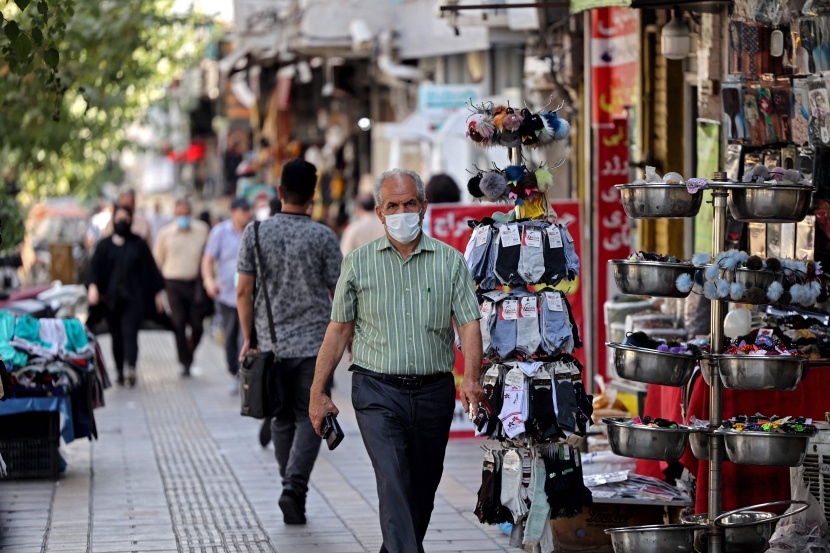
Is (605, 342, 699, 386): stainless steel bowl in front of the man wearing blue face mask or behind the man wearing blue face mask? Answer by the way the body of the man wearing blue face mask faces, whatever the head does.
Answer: in front

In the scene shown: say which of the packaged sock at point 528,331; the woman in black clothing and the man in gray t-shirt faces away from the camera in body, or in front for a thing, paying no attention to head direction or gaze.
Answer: the man in gray t-shirt

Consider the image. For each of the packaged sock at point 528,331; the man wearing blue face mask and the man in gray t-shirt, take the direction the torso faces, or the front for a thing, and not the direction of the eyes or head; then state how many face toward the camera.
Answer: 2

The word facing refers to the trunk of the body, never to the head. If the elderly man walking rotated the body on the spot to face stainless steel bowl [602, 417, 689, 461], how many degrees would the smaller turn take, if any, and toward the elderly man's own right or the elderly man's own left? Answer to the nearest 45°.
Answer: approximately 90° to the elderly man's own left

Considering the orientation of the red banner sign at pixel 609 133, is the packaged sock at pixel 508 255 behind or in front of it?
in front

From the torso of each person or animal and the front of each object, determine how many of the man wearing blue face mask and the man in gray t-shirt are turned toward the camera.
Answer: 1

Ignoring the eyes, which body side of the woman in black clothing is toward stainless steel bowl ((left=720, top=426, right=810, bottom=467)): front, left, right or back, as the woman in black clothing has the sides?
front

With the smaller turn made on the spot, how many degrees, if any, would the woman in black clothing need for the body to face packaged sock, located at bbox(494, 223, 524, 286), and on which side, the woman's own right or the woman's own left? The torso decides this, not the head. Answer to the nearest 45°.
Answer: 0° — they already face it

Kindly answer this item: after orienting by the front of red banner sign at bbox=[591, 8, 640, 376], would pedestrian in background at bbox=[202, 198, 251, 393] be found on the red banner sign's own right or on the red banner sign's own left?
on the red banner sign's own right

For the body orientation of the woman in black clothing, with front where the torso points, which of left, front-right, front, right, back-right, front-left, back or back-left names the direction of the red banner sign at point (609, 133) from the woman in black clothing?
front-left

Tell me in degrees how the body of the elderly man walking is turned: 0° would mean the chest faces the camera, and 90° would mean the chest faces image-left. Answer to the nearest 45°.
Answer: approximately 0°
